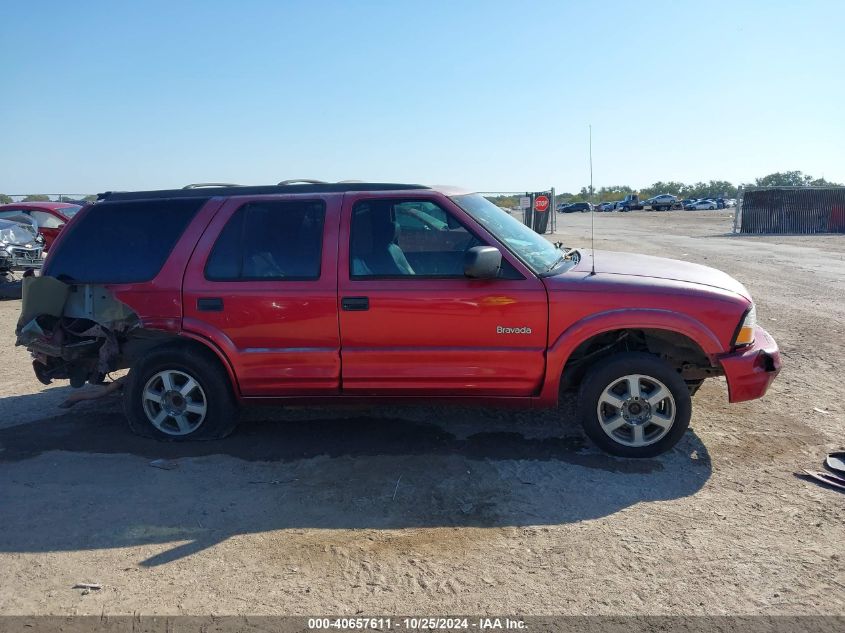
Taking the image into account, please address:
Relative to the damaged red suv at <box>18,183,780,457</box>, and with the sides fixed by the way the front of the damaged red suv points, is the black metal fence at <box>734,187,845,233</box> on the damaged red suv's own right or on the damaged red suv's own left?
on the damaged red suv's own left

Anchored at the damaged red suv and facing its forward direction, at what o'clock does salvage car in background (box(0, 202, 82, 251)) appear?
The salvage car in background is roughly at 8 o'clock from the damaged red suv.

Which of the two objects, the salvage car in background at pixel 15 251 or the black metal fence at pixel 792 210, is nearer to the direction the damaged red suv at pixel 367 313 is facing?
the black metal fence

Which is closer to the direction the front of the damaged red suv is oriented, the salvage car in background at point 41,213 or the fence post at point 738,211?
the fence post

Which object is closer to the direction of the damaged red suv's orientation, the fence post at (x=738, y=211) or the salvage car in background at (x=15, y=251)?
the fence post

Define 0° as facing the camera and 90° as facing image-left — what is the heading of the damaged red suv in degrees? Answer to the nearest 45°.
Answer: approximately 270°

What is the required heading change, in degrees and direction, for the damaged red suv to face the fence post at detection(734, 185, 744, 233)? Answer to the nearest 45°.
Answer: approximately 45° to its left

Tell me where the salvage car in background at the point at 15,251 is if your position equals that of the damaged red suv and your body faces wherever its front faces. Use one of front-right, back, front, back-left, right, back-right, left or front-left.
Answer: back-left

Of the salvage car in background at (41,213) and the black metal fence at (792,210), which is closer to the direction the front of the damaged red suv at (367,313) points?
the black metal fence
